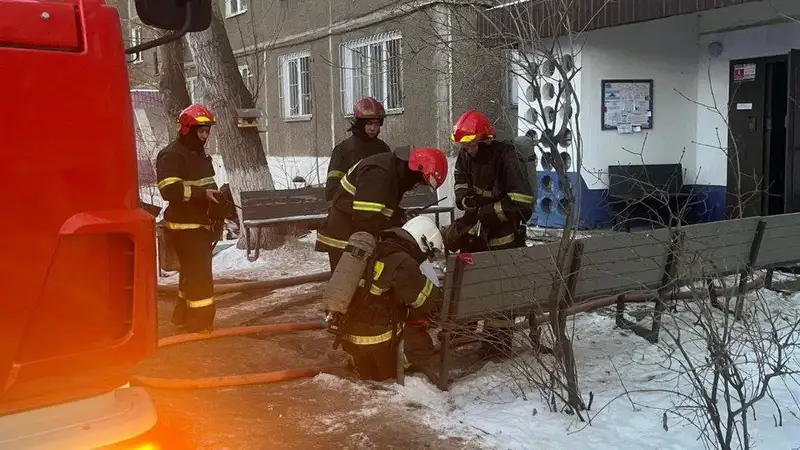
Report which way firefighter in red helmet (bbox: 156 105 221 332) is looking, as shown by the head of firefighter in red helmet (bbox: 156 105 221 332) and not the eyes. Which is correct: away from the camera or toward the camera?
toward the camera

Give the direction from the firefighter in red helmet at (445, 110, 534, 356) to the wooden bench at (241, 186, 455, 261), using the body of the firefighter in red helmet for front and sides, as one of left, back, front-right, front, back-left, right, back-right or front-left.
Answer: right

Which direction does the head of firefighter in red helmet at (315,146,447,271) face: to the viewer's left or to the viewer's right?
to the viewer's right

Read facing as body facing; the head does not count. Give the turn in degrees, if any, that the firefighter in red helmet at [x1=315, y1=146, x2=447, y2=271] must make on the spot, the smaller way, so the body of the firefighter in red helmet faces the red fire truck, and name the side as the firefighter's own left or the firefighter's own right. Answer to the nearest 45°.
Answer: approximately 90° to the firefighter's own right

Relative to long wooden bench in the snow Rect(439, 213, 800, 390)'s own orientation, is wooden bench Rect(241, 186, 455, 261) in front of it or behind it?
in front

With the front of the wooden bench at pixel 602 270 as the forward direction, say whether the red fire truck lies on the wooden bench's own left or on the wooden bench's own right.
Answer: on the wooden bench's own left

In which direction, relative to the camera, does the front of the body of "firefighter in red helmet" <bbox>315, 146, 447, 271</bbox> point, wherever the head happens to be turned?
to the viewer's right

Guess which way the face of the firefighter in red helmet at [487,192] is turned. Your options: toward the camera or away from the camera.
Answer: toward the camera

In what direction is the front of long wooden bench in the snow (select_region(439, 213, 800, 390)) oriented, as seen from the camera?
facing away from the viewer and to the left of the viewer

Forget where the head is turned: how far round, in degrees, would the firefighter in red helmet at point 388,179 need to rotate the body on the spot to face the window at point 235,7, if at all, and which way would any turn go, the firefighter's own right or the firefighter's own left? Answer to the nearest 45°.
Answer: approximately 90° to the firefighter's own left

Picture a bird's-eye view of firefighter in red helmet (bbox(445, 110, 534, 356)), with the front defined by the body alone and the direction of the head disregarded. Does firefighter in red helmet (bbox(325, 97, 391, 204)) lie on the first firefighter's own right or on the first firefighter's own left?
on the first firefighter's own right

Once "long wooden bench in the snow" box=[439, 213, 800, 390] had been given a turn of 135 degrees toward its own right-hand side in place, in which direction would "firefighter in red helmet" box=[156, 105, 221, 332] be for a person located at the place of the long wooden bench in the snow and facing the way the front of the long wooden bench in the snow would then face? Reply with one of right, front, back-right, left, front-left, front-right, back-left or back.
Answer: back

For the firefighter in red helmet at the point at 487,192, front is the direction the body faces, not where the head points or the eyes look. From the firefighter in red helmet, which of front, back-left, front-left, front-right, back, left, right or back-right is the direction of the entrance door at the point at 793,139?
back

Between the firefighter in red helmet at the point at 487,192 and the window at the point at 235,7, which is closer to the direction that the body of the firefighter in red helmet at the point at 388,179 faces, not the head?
the firefighter in red helmet

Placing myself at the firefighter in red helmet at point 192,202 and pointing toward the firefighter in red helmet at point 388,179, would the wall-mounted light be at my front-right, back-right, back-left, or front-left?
front-left
